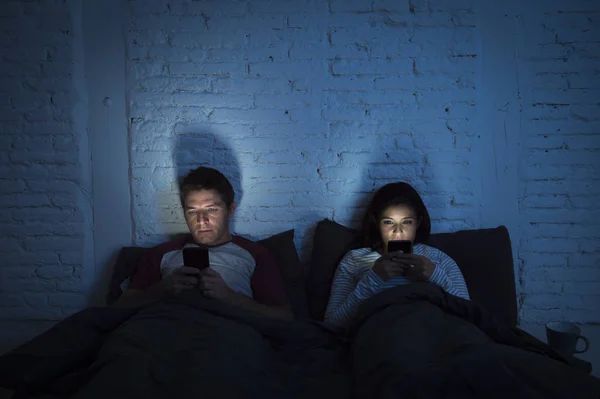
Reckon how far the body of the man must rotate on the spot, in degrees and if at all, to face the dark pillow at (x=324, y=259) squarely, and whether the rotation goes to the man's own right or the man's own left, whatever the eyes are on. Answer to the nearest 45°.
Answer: approximately 90° to the man's own left

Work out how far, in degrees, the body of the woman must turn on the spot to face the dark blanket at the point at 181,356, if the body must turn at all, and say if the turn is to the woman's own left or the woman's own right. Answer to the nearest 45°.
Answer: approximately 45° to the woman's own right

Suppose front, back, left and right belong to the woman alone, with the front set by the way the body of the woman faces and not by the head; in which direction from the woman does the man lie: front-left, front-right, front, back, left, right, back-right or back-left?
right

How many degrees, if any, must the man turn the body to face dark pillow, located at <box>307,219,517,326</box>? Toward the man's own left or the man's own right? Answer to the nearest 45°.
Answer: approximately 90° to the man's own left

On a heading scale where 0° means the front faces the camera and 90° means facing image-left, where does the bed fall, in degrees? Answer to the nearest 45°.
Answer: approximately 0°

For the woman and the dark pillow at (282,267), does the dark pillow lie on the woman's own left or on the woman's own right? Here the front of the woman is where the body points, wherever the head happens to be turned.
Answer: on the woman's own right
